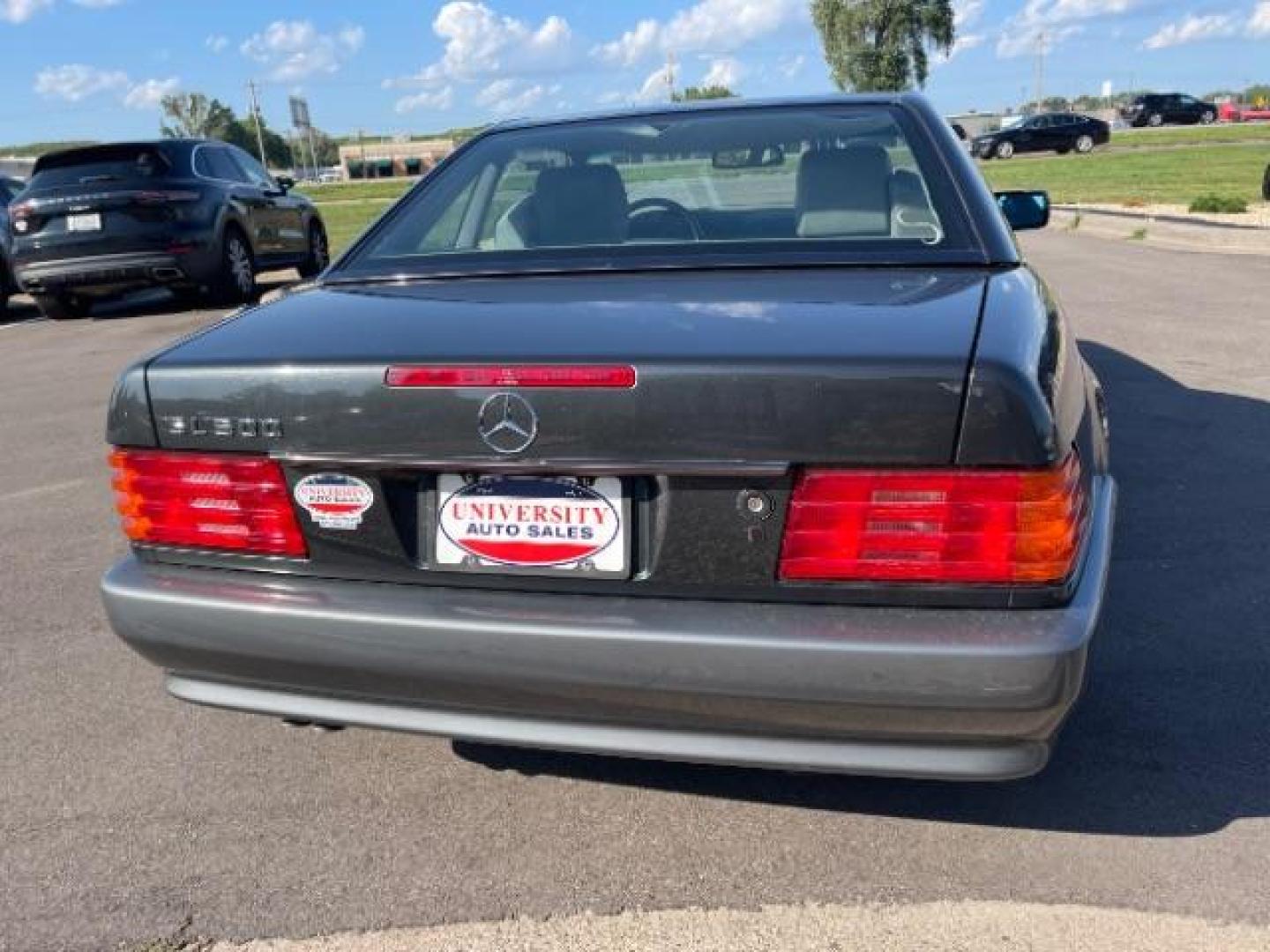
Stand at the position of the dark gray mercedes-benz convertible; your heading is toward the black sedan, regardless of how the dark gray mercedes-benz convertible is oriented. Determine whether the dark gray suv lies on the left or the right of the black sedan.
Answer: left

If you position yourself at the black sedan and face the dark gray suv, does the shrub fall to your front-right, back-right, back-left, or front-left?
front-left

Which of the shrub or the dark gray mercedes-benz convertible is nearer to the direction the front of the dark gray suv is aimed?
the shrub

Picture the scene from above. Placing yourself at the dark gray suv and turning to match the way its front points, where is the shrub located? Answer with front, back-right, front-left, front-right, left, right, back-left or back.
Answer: front-right

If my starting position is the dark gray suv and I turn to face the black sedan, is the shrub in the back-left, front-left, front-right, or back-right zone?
front-right

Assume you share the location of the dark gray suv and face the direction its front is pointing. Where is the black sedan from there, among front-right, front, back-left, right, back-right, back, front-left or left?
front

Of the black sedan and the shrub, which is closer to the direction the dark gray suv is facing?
the black sedan

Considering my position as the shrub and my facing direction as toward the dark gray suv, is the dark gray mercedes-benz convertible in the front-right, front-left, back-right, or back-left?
front-left

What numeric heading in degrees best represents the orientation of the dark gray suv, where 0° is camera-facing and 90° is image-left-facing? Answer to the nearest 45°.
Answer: approximately 225°

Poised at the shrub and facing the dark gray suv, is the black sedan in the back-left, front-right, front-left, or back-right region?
back-right

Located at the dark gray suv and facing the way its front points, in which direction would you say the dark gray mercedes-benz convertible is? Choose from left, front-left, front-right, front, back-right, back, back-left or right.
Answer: back-right
